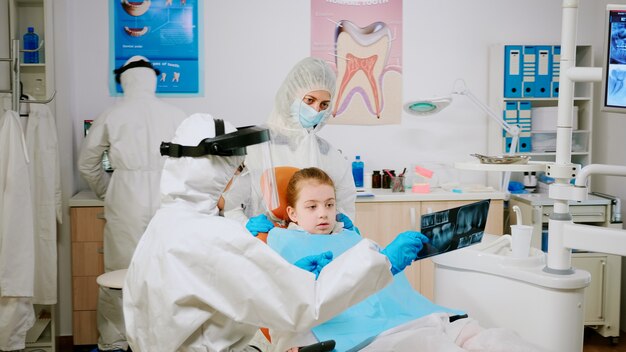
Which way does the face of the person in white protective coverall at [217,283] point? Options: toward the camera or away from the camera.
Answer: away from the camera

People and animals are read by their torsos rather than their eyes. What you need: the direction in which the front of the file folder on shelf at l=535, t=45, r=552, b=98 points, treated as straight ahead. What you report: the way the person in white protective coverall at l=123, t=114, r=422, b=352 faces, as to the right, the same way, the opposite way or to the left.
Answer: the opposite way

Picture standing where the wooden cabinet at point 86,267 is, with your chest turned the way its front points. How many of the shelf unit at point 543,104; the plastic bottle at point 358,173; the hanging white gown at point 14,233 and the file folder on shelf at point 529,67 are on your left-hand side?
3

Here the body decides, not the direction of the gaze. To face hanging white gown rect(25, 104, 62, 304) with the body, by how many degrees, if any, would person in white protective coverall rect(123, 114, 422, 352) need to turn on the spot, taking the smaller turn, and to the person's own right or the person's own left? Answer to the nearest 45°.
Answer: approximately 90° to the person's own left

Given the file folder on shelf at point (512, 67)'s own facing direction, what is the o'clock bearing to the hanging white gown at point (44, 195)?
The hanging white gown is roughly at 2 o'clock from the file folder on shelf.

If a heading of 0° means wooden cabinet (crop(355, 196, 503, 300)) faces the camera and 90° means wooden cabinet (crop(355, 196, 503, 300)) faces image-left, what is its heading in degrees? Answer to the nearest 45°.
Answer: approximately 0°

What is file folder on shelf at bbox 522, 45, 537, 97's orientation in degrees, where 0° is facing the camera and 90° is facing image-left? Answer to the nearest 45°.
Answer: approximately 0°

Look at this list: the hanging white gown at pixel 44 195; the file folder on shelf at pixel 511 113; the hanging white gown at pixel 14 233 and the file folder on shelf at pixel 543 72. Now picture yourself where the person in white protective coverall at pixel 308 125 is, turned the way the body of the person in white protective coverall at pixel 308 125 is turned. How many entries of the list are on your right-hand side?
2

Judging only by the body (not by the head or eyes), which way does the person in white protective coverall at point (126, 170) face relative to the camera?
away from the camera

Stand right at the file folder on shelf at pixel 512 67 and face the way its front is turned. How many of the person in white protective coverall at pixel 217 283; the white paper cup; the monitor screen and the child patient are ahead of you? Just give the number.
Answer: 4
